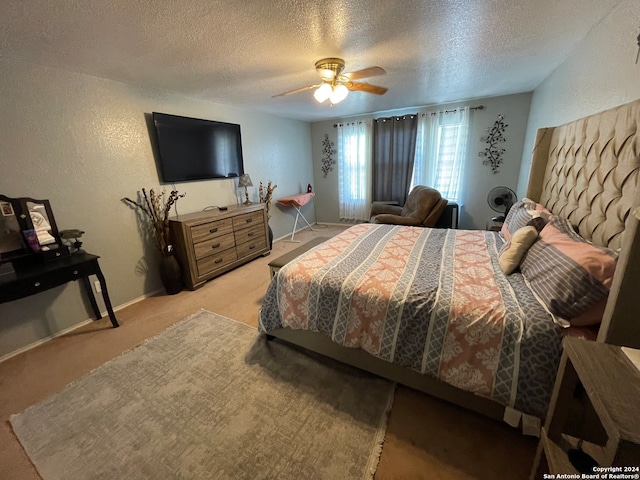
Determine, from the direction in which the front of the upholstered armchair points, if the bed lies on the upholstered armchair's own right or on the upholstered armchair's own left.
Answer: on the upholstered armchair's own left

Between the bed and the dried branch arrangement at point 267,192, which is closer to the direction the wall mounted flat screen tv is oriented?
the bed

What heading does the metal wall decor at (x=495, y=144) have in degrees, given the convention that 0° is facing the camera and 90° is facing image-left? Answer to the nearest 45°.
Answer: approximately 0°

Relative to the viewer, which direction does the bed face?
to the viewer's left

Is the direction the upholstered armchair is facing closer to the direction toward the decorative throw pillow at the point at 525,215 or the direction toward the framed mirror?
the framed mirror

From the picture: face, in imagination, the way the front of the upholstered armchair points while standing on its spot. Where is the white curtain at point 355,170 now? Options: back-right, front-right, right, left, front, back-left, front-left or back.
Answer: front-right

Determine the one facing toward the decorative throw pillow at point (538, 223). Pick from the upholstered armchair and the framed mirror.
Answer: the framed mirror

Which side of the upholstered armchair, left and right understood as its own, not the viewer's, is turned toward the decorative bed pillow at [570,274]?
left
